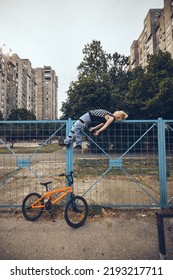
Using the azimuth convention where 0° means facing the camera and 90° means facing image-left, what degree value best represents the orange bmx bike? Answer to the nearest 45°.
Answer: approximately 315°

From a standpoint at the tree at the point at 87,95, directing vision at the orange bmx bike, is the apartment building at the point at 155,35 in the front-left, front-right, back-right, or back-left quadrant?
back-left

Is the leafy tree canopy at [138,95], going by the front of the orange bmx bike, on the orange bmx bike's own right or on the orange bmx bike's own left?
on the orange bmx bike's own left

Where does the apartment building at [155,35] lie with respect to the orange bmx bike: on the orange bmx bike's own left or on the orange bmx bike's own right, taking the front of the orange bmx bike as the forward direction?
on the orange bmx bike's own left

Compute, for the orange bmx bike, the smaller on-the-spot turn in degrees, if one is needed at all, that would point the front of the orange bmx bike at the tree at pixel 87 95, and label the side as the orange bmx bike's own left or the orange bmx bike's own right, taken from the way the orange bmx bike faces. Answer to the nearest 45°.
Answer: approximately 135° to the orange bmx bike's own left
